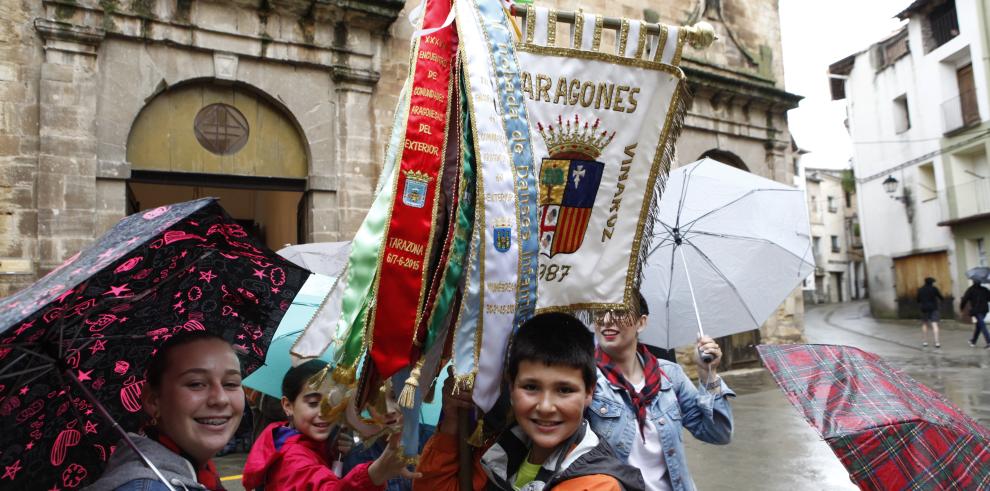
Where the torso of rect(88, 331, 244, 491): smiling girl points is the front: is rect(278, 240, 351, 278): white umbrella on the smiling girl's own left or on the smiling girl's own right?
on the smiling girl's own left

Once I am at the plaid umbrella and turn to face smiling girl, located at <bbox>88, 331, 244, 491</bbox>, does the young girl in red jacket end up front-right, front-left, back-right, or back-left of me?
front-right

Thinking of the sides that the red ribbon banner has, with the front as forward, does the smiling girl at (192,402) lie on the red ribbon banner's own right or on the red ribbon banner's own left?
on the red ribbon banner's own right

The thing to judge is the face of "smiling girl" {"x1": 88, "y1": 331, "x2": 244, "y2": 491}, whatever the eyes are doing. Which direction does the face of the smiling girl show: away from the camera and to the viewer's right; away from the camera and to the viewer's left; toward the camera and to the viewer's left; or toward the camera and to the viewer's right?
toward the camera and to the viewer's right

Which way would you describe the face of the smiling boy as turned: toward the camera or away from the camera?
toward the camera

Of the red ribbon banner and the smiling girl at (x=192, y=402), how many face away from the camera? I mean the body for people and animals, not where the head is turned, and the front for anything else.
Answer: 0

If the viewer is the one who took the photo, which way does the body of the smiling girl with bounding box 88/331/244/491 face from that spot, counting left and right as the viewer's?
facing the viewer and to the right of the viewer
